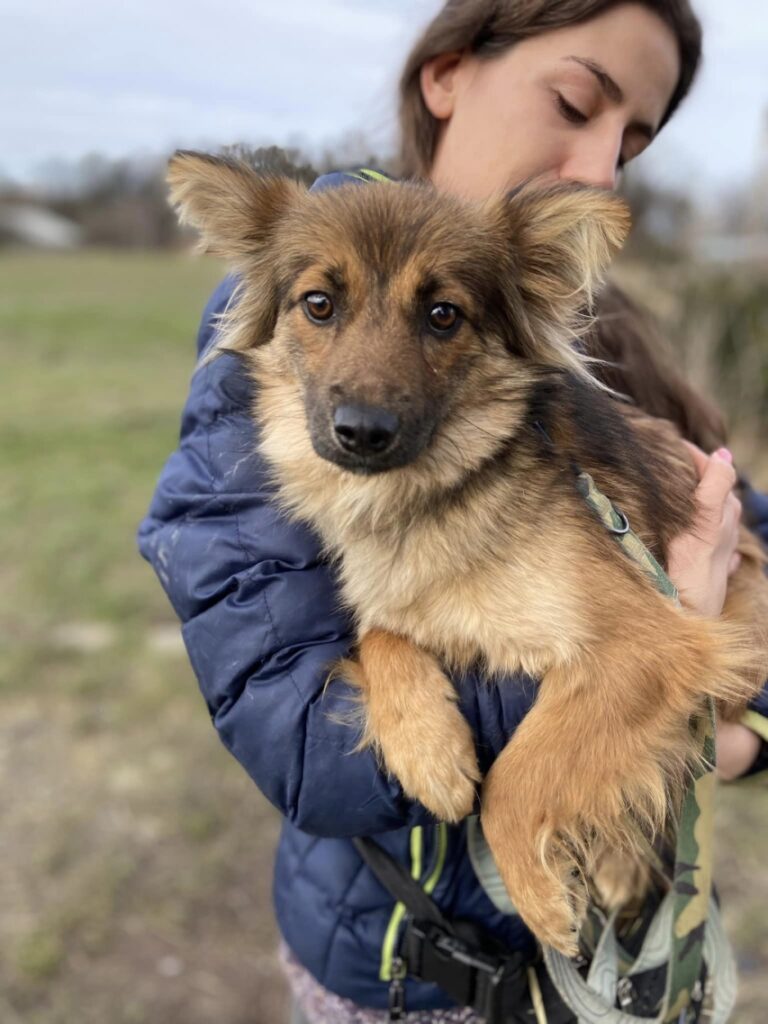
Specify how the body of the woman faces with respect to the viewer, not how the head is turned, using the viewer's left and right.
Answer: facing the viewer and to the right of the viewer

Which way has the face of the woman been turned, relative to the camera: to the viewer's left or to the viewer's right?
to the viewer's right
